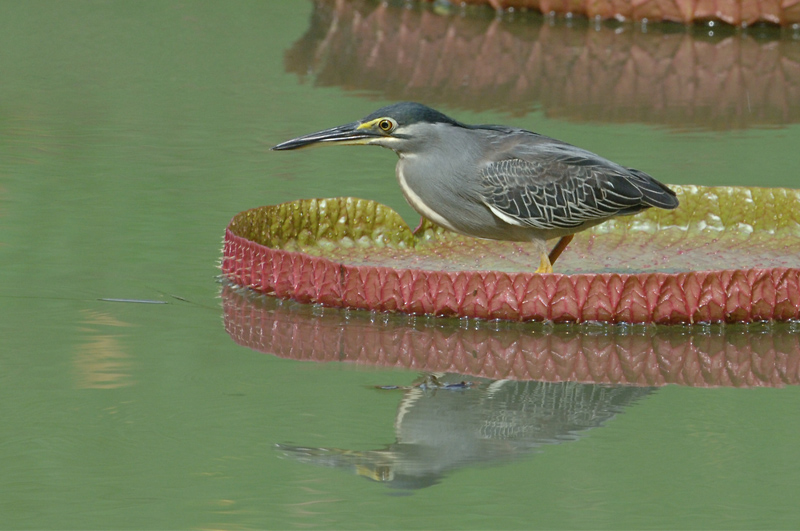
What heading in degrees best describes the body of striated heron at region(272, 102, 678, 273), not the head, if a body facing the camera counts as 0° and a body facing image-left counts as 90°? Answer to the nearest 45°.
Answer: approximately 90°
